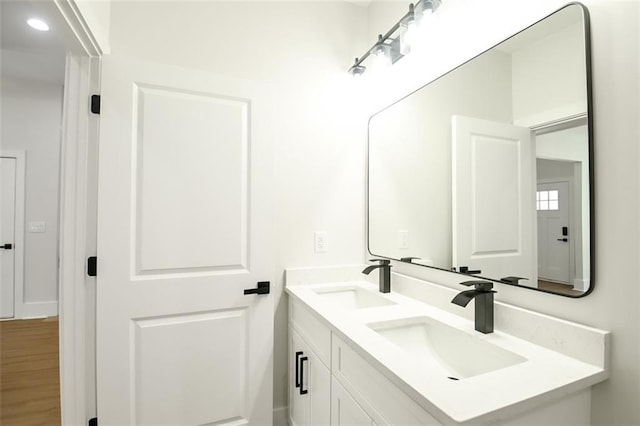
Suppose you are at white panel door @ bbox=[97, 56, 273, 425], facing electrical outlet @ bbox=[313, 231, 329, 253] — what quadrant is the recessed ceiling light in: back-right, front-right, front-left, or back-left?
back-left

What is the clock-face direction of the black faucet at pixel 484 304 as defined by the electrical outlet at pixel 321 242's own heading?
The black faucet is roughly at 11 o'clock from the electrical outlet.

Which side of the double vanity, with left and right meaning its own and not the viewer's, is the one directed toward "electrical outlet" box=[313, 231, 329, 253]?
right

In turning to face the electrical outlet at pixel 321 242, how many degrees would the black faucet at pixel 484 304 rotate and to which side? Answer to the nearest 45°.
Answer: approximately 90° to its right

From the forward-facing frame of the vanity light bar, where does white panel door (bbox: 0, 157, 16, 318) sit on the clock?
The white panel door is roughly at 2 o'clock from the vanity light bar.

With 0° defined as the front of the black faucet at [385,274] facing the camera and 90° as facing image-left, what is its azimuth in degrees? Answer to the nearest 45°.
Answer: approximately 45°

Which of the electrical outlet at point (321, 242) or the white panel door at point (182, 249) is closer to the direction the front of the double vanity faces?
the white panel door

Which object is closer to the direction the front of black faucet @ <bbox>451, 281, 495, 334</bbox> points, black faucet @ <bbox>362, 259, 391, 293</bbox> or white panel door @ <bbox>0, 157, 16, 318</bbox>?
the white panel door
